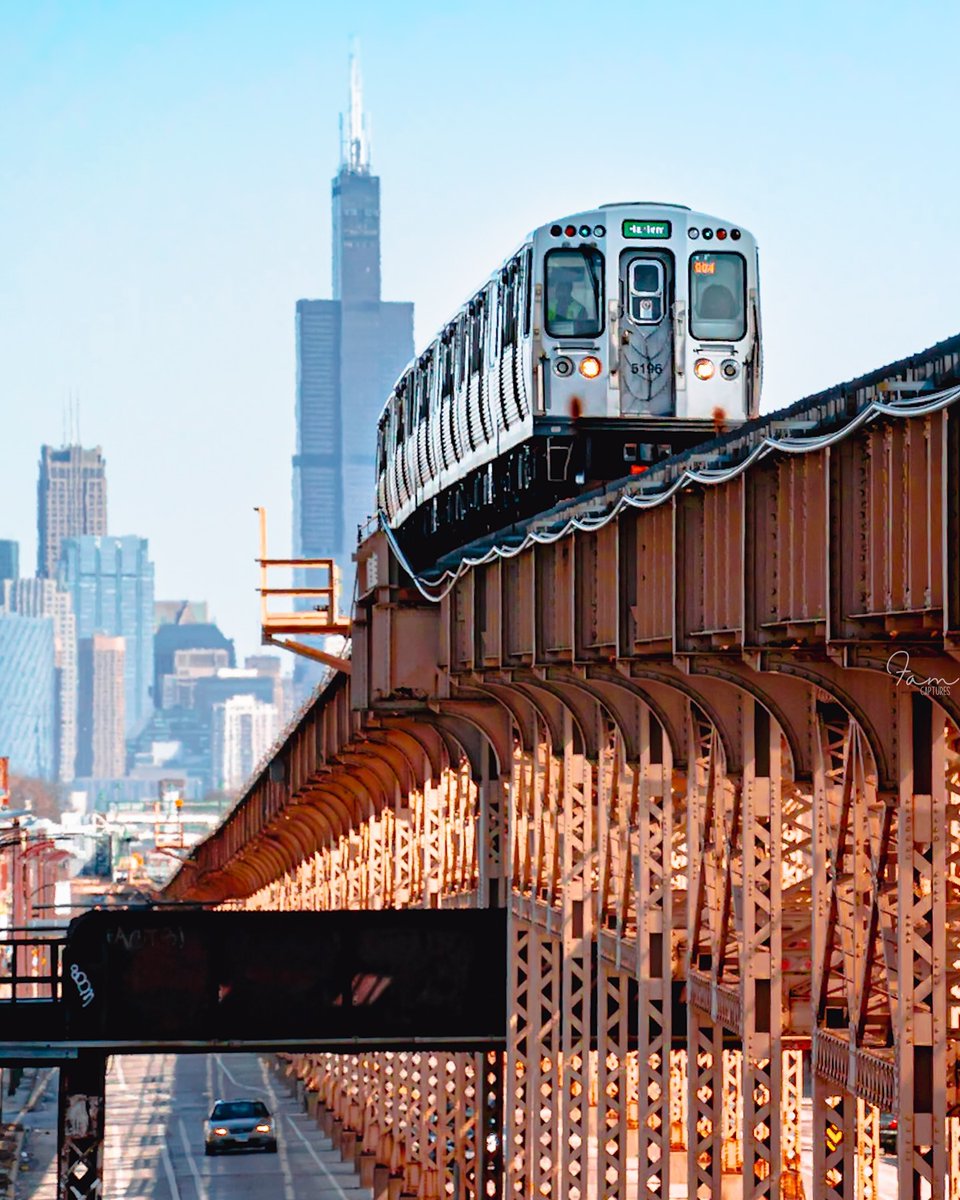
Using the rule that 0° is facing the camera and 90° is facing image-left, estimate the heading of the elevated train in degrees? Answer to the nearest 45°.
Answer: approximately 0°
